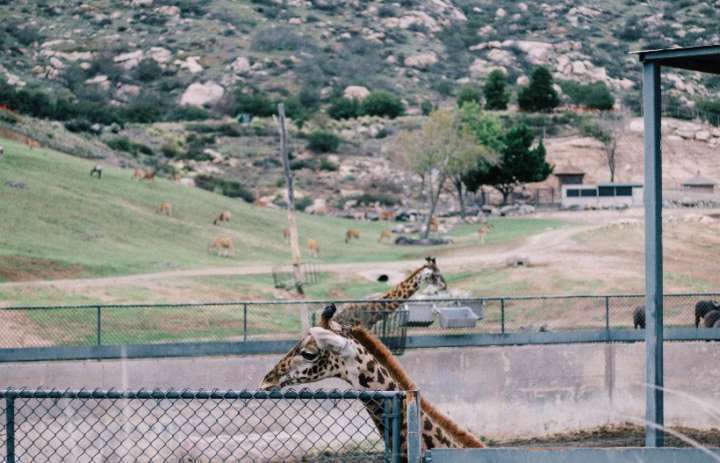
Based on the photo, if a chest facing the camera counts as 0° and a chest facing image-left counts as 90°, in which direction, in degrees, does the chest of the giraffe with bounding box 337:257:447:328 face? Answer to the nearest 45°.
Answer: approximately 270°

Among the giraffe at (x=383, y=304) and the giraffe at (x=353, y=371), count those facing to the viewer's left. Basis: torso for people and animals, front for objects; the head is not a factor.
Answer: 1

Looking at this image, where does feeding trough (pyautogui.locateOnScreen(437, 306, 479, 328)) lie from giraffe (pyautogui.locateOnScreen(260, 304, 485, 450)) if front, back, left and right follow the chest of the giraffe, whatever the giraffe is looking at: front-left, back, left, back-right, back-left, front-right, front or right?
right

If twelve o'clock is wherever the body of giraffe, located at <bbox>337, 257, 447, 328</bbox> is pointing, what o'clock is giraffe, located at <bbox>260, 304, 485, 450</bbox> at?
giraffe, located at <bbox>260, 304, 485, 450</bbox> is roughly at 3 o'clock from giraffe, located at <bbox>337, 257, 447, 328</bbox>.

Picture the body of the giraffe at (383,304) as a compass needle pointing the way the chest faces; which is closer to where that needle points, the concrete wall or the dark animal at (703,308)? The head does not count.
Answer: the dark animal

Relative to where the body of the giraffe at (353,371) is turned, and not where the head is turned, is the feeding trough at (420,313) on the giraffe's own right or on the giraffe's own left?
on the giraffe's own right

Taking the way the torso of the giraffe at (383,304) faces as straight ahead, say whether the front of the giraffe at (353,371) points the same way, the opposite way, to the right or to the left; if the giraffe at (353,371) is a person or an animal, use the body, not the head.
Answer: the opposite way

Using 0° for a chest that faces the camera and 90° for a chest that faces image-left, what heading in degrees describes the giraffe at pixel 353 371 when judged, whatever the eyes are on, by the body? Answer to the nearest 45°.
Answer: approximately 90°

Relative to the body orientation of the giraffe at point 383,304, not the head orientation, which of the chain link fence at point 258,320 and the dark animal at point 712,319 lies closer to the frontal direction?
the dark animal

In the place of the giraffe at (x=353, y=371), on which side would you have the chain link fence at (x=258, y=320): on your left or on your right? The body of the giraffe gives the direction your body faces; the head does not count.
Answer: on your right

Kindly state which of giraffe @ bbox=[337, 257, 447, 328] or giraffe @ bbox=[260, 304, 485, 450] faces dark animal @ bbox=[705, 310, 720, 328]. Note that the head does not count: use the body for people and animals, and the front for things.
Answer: giraffe @ bbox=[337, 257, 447, 328]

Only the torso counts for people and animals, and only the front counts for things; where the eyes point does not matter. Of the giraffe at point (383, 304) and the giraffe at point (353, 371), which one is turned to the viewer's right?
the giraffe at point (383, 304)

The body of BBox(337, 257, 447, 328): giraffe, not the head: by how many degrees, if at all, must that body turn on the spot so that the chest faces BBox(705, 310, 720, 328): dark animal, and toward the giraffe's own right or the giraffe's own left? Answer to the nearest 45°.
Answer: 0° — it already faces it
